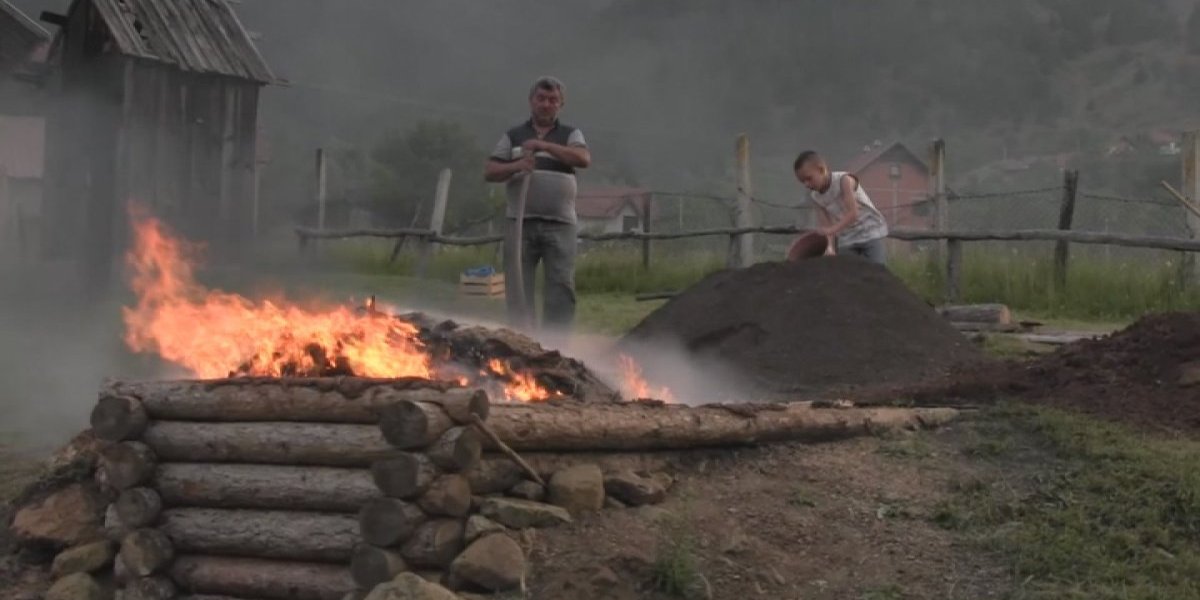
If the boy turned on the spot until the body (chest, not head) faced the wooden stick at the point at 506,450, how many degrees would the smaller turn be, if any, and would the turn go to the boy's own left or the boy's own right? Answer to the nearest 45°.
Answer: approximately 45° to the boy's own left

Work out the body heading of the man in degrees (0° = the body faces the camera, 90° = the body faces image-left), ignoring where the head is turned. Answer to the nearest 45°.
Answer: approximately 0°

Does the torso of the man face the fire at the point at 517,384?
yes
